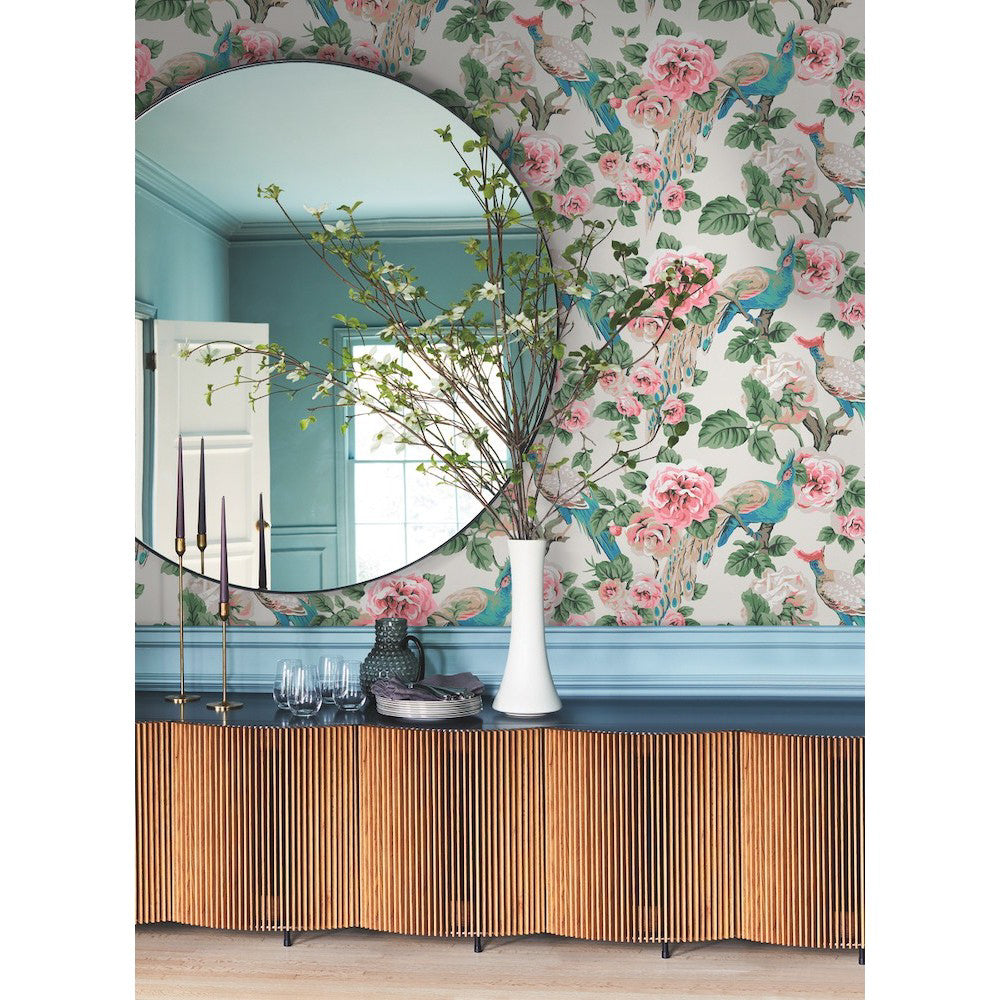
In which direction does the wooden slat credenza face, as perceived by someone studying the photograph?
facing the viewer

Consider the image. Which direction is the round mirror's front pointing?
toward the camera

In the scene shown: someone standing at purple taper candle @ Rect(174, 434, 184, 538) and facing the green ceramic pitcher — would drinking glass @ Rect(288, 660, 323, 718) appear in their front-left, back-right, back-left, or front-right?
front-right

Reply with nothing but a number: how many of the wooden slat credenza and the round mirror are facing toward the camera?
2

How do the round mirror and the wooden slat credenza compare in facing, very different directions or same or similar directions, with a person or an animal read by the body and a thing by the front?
same or similar directions
